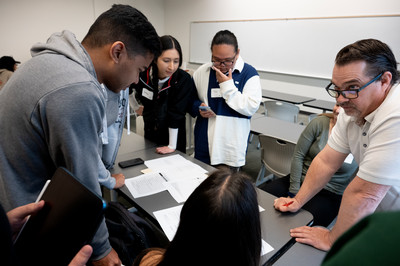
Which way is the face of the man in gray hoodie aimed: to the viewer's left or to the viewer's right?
to the viewer's right

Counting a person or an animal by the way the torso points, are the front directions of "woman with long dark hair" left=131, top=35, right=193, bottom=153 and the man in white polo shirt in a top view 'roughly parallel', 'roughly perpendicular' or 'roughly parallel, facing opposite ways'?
roughly perpendicular

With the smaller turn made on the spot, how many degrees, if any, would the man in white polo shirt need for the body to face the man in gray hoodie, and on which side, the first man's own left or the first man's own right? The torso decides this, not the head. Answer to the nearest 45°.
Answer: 0° — they already face them

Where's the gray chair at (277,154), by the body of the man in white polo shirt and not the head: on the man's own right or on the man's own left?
on the man's own right

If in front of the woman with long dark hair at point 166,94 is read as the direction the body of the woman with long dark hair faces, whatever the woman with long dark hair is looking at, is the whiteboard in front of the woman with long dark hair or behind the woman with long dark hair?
behind

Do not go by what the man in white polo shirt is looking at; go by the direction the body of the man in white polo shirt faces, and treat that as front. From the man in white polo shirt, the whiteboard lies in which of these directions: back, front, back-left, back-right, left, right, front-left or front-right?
back-right

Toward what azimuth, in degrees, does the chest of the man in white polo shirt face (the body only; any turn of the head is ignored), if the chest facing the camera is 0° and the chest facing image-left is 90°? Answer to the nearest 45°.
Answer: approximately 45°
